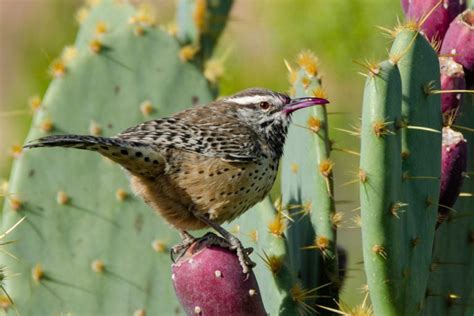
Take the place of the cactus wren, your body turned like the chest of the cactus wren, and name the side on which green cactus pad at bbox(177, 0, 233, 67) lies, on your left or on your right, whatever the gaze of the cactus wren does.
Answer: on your left

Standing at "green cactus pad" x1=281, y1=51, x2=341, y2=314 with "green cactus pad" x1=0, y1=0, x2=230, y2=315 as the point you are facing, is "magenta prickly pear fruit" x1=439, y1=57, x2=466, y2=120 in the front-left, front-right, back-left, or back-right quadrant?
back-right

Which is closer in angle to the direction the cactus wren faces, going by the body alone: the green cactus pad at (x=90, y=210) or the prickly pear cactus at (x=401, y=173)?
the prickly pear cactus

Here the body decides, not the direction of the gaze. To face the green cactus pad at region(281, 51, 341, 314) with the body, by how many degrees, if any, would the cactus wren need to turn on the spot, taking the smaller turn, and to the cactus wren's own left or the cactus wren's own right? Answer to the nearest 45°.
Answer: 0° — it already faces it

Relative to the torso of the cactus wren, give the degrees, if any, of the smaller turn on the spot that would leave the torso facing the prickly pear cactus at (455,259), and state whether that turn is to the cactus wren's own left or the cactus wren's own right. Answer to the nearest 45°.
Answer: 0° — it already faces it

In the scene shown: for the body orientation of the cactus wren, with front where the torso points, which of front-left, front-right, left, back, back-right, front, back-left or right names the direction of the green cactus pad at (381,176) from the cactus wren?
front-right

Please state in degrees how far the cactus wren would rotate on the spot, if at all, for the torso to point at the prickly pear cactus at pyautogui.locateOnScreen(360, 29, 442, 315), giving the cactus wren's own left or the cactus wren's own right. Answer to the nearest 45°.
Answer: approximately 45° to the cactus wren's own right

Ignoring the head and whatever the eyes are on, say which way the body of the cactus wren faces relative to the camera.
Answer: to the viewer's right
